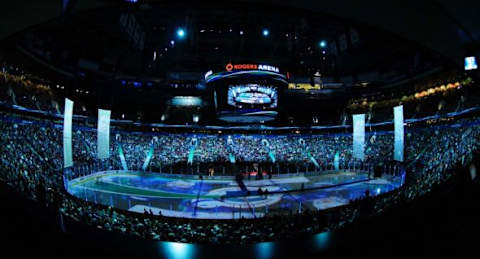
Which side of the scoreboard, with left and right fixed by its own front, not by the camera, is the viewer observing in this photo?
front

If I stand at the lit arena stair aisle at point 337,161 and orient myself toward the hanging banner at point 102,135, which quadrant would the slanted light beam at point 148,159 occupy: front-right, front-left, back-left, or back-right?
front-right

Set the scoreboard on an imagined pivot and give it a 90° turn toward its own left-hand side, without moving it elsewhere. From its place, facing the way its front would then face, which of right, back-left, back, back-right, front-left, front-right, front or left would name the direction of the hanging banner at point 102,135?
back

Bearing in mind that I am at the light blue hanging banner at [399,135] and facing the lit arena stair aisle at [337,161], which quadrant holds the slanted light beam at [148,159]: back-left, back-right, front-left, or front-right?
front-left

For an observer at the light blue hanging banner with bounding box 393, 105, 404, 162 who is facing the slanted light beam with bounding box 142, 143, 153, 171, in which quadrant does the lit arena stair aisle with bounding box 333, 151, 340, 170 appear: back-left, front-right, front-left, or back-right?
front-right

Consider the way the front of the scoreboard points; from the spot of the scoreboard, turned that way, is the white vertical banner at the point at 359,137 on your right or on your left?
on your left
